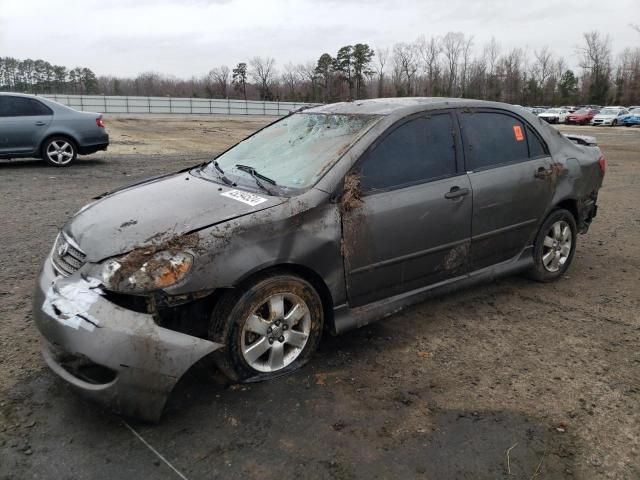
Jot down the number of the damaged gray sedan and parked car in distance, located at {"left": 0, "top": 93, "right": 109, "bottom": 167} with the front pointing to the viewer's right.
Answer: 0

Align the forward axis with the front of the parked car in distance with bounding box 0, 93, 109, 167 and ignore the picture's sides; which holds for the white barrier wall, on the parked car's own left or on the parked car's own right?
on the parked car's own right

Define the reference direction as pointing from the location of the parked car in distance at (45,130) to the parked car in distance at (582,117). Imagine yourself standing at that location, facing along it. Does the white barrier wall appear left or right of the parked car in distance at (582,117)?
left

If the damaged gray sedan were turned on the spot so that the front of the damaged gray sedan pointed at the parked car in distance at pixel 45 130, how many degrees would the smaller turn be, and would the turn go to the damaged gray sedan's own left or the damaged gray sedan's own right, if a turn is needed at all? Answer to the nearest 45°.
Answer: approximately 90° to the damaged gray sedan's own right

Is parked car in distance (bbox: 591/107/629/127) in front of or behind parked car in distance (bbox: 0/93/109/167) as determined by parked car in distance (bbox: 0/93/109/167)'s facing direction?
behind

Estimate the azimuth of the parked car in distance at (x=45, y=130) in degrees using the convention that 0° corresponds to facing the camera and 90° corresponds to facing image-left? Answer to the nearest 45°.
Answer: approximately 90°

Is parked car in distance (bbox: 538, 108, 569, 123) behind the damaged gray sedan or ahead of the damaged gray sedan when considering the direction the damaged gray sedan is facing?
behind

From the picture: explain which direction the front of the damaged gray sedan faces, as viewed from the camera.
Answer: facing the viewer and to the left of the viewer

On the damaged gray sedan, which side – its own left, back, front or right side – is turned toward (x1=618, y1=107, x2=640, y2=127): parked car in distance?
back
